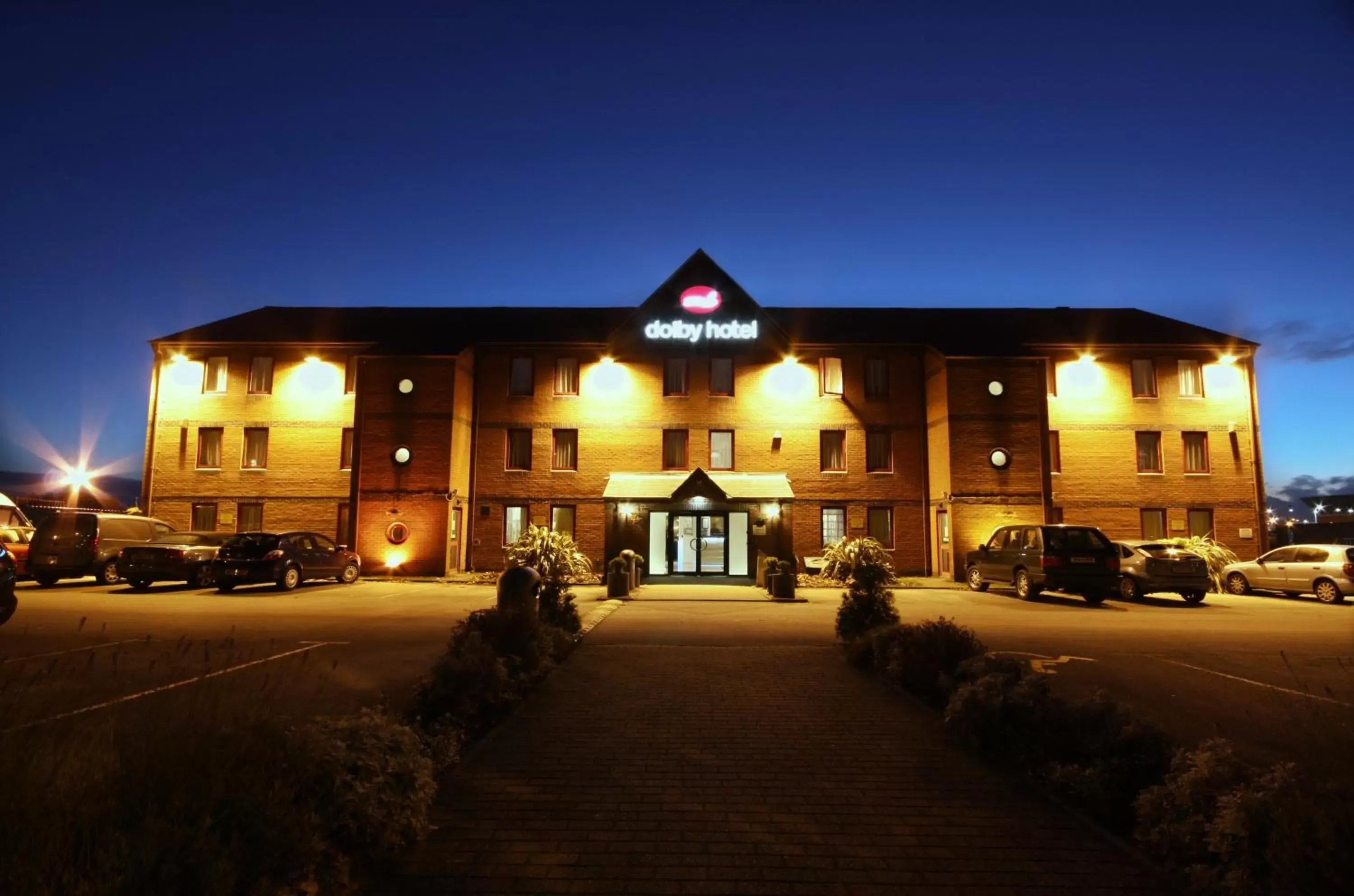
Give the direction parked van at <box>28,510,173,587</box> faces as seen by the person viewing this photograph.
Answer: facing away from the viewer and to the right of the viewer

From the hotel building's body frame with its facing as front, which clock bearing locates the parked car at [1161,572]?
The parked car is roughly at 10 o'clock from the hotel building.

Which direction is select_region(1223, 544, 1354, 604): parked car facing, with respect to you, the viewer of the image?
facing away from the viewer and to the left of the viewer

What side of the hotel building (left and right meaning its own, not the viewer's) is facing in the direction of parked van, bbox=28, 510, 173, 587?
right

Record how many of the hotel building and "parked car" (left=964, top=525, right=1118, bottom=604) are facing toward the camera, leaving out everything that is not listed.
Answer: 1

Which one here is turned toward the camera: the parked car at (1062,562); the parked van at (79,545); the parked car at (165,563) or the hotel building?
the hotel building

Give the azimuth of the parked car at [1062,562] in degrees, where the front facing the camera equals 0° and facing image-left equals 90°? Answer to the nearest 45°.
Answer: approximately 135°

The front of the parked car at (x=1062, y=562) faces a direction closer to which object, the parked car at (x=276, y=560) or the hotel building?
the hotel building

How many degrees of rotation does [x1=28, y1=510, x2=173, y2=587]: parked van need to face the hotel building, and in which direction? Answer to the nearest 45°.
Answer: approximately 45° to its right

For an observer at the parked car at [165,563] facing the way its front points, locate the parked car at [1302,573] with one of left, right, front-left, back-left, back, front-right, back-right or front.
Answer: right

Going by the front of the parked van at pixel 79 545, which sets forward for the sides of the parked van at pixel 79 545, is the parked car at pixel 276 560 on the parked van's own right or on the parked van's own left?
on the parked van's own right

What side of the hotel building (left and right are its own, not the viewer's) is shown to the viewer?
front

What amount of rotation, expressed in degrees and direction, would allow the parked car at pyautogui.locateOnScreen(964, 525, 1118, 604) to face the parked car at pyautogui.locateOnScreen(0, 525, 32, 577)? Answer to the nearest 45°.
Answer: approximately 45° to its left

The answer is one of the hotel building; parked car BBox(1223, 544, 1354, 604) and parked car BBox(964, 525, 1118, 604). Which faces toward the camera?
the hotel building

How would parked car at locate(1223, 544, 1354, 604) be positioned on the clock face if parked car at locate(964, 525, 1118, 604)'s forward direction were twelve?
parked car at locate(1223, 544, 1354, 604) is roughly at 3 o'clock from parked car at locate(964, 525, 1118, 604).

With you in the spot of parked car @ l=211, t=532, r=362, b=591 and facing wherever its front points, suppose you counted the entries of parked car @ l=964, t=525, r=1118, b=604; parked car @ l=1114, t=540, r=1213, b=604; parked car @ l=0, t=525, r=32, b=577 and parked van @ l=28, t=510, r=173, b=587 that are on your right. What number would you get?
2

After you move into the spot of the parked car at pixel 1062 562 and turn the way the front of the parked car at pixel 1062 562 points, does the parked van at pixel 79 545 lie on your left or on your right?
on your left
